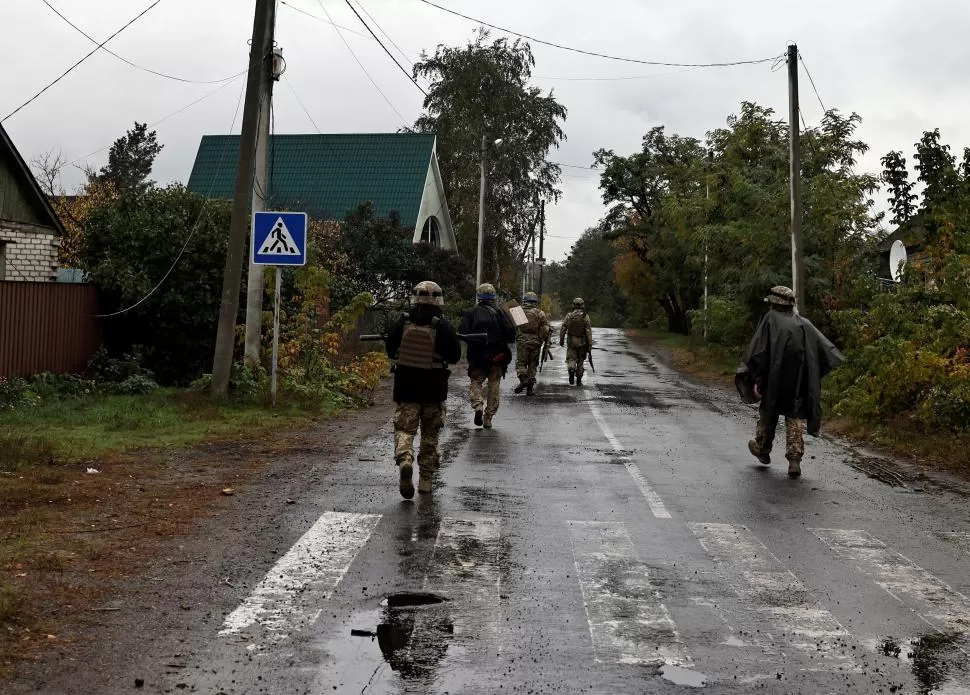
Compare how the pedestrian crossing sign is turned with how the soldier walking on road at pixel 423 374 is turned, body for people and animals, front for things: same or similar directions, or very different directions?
very different directions

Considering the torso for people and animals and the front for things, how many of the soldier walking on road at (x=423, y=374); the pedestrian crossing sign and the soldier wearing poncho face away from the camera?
2

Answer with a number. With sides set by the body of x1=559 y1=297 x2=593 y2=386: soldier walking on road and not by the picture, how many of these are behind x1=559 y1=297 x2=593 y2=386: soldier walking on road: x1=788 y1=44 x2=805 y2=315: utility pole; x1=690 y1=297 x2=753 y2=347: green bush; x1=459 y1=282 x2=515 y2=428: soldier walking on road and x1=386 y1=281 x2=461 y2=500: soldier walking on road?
2

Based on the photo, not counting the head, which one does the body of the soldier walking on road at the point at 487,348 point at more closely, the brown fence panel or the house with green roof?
the house with green roof

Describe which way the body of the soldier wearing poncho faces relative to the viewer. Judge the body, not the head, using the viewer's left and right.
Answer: facing away from the viewer

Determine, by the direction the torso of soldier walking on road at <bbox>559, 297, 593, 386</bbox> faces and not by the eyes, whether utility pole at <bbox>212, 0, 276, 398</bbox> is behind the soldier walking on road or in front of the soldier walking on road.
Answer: behind

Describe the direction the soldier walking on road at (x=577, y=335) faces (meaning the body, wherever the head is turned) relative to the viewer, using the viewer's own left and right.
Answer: facing away from the viewer

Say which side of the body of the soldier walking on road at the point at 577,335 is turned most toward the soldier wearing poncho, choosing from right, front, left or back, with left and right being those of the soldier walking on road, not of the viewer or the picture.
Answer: back

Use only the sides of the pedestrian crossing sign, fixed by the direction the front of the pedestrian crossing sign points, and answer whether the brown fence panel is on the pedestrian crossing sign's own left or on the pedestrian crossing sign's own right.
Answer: on the pedestrian crossing sign's own right

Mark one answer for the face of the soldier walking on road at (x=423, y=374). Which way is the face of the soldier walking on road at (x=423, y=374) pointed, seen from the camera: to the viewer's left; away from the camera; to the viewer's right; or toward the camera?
away from the camera

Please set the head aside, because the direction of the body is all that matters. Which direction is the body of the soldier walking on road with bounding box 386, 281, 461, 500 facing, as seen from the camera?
away from the camera

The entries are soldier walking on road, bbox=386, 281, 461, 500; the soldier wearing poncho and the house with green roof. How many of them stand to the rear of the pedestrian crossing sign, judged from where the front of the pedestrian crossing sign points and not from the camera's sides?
1

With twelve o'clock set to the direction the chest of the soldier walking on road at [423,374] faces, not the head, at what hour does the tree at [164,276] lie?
The tree is roughly at 11 o'clock from the soldier walking on road.

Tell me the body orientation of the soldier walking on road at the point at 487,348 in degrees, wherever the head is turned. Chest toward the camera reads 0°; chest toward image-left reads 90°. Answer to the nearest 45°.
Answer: approximately 180°

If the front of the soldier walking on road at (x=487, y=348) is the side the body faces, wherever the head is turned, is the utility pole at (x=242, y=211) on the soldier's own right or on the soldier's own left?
on the soldier's own left
